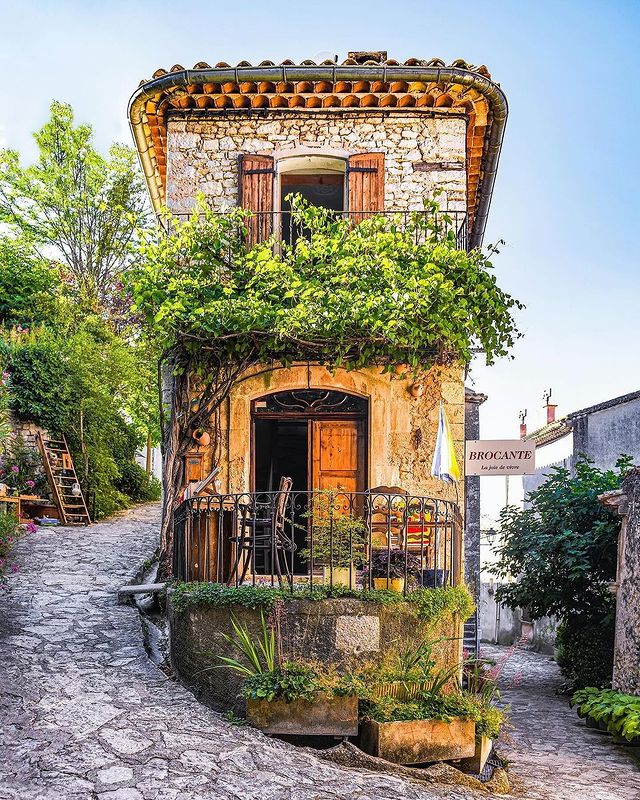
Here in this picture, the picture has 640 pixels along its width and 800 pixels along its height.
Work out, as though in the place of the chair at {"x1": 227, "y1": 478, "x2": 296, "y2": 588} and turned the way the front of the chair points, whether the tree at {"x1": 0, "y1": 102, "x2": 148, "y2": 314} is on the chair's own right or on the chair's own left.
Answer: on the chair's own right

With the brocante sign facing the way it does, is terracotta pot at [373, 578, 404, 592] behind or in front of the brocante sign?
in front

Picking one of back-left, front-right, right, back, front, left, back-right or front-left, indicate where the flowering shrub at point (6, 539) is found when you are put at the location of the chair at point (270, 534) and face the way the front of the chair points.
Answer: front-right

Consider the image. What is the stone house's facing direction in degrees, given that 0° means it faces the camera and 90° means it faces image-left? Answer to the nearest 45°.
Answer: approximately 0°

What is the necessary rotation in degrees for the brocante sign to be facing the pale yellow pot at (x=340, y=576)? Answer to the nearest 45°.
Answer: approximately 45° to its right

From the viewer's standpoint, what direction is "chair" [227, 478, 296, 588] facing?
to the viewer's left

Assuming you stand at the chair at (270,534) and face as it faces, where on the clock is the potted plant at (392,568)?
The potted plant is roughly at 6 o'clock from the chair.
